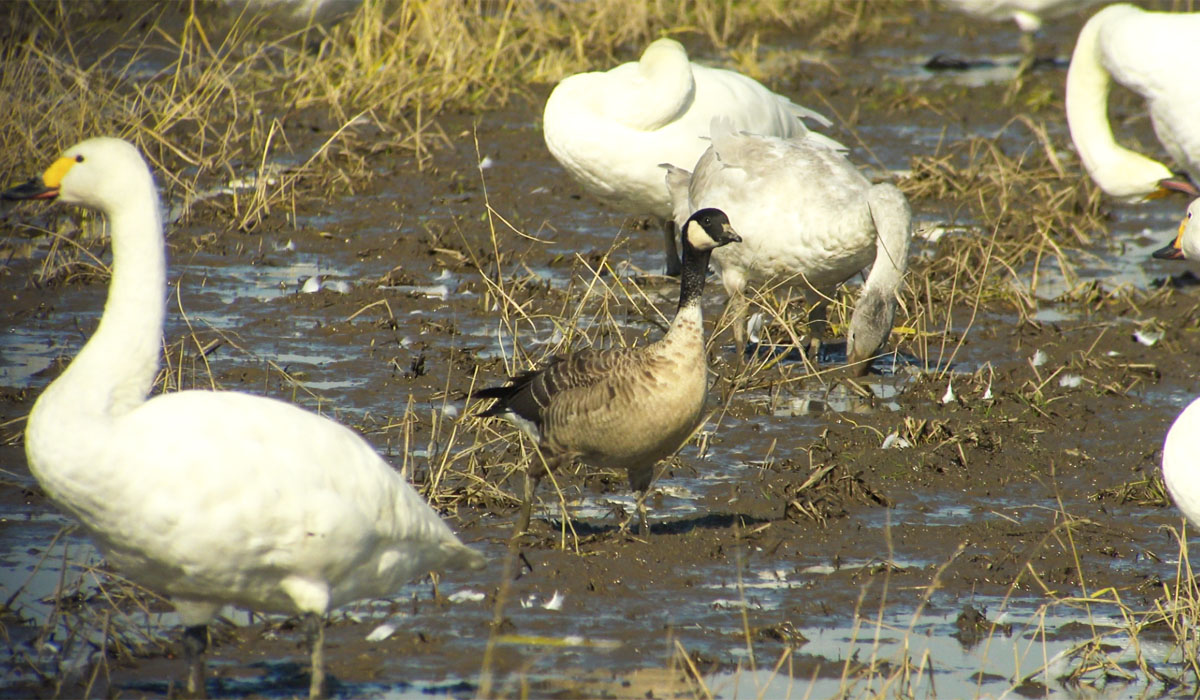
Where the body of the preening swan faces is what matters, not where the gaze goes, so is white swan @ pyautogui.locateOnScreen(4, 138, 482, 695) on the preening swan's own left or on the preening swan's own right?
on the preening swan's own left

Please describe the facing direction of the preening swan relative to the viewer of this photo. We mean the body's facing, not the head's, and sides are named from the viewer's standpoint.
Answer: facing to the left of the viewer

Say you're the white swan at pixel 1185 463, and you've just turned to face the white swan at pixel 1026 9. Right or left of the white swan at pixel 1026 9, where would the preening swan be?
left

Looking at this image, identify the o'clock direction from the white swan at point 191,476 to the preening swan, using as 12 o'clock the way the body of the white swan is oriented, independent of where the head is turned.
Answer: The preening swan is roughly at 4 o'clock from the white swan.

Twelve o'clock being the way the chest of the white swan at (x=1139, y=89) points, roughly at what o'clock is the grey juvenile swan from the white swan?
The grey juvenile swan is roughly at 10 o'clock from the white swan.

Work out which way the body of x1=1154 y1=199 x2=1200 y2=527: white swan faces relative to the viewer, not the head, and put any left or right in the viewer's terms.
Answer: facing to the left of the viewer

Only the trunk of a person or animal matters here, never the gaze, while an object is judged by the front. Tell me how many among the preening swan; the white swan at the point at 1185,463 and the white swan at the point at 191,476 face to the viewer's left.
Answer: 3

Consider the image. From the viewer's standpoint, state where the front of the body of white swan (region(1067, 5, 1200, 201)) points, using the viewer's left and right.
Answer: facing to the left of the viewer

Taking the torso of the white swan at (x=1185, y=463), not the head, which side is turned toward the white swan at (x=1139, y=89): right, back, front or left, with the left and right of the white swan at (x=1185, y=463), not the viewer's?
right

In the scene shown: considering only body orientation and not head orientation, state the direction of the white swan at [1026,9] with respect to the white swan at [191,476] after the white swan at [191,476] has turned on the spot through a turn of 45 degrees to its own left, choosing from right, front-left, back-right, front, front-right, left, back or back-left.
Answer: back

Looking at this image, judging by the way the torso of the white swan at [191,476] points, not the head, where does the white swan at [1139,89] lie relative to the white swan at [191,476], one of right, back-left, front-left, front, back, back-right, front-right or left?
back-right

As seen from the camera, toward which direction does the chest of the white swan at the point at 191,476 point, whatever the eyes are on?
to the viewer's left

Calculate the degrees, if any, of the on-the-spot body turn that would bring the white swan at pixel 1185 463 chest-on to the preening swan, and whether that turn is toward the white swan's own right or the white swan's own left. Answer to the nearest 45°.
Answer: approximately 45° to the white swan's own right
